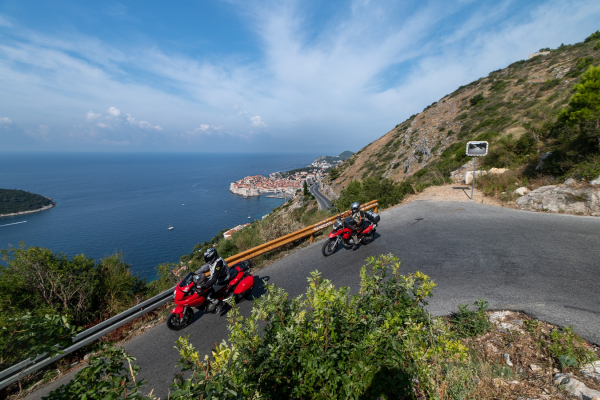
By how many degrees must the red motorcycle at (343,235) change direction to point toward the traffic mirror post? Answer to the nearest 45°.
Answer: approximately 180°

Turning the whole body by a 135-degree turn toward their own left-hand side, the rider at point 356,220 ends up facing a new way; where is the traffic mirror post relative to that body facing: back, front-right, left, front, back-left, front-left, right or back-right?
front-left

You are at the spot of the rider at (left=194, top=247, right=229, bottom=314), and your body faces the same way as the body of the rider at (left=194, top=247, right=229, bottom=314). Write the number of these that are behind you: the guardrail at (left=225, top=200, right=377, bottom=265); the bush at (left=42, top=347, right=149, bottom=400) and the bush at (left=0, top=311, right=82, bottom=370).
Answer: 1

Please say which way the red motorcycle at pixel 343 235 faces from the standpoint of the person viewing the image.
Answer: facing the viewer and to the left of the viewer

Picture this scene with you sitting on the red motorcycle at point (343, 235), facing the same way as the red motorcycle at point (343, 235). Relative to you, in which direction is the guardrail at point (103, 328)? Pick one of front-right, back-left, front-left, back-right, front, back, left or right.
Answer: front

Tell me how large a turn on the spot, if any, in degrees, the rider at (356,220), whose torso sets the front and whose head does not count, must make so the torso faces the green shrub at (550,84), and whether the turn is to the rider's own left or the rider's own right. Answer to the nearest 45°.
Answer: approximately 180°

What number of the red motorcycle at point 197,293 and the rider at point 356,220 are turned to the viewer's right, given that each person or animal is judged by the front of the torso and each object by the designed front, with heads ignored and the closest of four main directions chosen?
0

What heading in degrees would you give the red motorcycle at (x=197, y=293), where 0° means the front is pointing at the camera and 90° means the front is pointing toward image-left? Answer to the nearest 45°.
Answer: approximately 45°

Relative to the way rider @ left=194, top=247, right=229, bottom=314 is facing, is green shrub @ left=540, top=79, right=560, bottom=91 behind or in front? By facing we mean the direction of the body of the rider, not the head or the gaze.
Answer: behind

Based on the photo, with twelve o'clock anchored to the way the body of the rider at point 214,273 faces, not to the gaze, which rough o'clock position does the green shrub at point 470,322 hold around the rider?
The green shrub is roughly at 9 o'clock from the rider.

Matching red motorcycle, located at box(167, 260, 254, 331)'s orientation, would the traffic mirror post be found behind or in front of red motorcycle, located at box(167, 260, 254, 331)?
behind

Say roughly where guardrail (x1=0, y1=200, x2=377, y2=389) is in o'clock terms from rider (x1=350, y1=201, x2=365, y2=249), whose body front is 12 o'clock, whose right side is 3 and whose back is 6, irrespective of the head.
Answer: The guardrail is roughly at 12 o'clock from the rider.

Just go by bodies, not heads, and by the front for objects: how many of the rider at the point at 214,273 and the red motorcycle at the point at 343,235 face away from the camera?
0

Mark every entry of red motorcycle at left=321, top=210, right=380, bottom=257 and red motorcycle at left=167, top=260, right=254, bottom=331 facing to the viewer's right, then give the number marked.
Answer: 0

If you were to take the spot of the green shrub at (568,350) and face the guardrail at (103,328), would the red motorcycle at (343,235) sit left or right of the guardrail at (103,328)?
right
